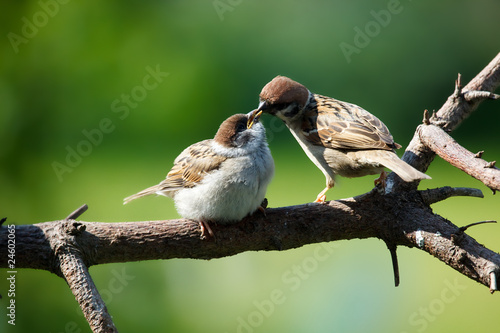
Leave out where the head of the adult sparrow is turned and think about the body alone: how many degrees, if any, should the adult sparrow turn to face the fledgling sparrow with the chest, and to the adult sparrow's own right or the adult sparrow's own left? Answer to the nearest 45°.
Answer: approximately 45° to the adult sparrow's own left

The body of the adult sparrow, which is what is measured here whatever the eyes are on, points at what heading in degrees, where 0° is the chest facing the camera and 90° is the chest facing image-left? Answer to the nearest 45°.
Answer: approximately 90°
